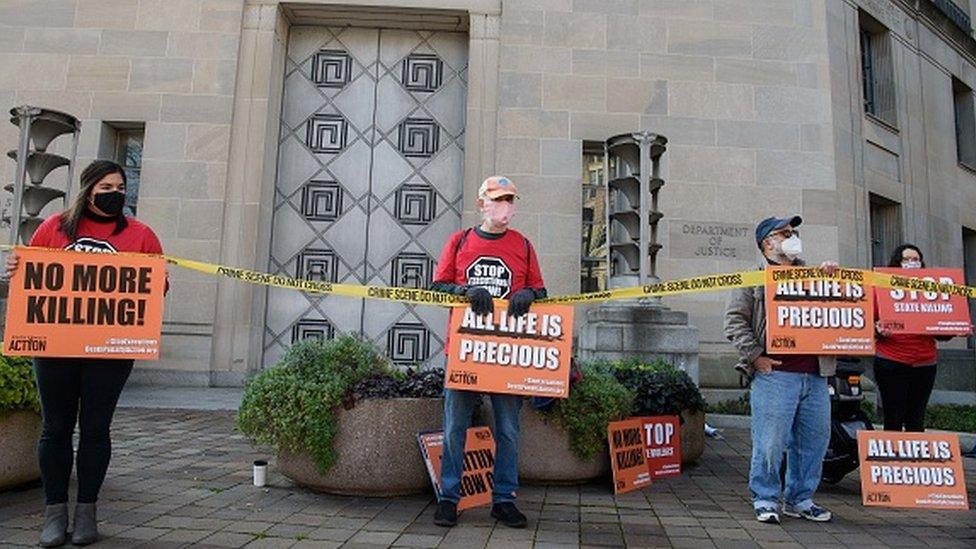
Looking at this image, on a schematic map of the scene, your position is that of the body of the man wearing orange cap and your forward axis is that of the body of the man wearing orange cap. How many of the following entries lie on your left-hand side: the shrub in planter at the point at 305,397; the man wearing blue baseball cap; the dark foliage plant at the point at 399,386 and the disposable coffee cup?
1

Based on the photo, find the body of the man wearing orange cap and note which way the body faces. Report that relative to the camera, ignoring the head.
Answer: toward the camera

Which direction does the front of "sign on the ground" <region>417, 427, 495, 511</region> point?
toward the camera

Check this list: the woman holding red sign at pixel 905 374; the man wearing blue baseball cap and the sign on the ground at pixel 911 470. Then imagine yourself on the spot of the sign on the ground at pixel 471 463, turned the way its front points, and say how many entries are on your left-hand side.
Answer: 3

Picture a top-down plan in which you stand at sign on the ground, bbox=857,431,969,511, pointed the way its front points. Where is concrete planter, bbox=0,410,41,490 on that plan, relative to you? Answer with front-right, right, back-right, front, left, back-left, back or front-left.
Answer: front-right

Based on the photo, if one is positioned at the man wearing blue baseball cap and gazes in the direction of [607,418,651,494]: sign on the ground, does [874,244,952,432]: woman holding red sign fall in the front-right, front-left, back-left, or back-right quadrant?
back-right

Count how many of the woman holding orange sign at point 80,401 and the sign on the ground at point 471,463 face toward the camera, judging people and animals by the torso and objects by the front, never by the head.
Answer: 2

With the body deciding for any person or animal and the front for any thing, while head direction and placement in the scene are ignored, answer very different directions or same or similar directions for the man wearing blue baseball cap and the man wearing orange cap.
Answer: same or similar directions

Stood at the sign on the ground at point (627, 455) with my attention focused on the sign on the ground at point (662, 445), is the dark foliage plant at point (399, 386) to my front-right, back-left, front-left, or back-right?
back-left
